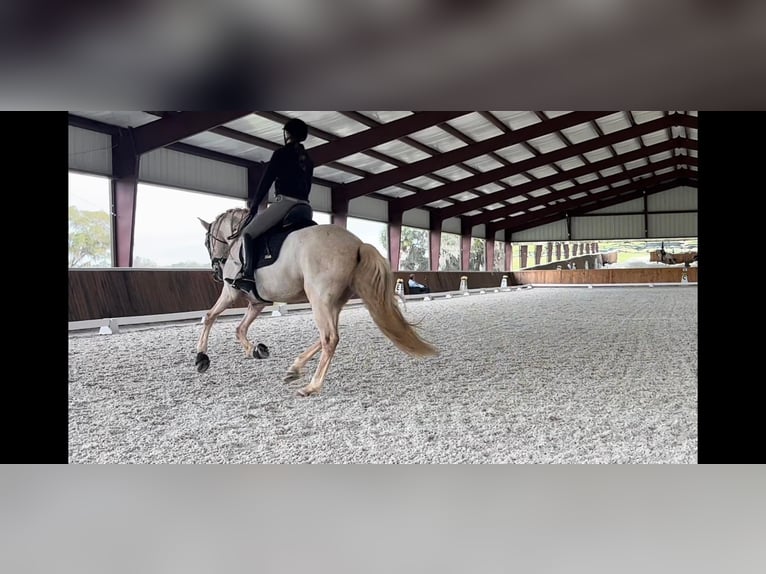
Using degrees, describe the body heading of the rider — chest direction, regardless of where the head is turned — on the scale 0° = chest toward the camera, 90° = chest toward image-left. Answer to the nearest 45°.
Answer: approximately 135°

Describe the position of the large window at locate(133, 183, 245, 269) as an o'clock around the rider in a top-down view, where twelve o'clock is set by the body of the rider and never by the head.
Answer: The large window is roughly at 1 o'clock from the rider.

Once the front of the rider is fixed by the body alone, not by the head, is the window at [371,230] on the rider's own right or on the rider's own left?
on the rider's own right

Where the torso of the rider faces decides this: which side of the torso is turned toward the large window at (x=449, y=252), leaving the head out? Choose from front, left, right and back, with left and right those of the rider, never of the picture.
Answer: right

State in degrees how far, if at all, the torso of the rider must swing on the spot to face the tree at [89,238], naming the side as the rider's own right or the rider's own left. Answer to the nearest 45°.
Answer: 0° — they already face it
